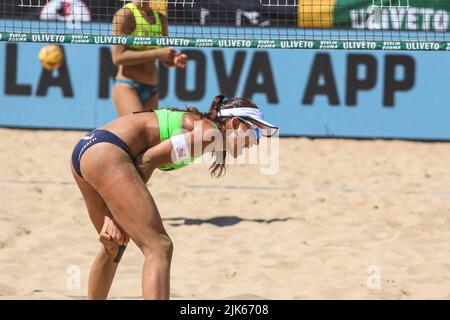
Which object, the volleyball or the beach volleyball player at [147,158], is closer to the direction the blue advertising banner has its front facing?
the beach volleyball player

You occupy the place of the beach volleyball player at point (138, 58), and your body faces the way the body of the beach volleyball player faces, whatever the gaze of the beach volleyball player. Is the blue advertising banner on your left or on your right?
on your left

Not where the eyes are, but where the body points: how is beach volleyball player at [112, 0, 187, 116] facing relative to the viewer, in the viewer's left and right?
facing the viewer and to the right of the viewer

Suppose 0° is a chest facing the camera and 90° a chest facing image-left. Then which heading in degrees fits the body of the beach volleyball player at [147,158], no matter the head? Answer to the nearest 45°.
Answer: approximately 270°

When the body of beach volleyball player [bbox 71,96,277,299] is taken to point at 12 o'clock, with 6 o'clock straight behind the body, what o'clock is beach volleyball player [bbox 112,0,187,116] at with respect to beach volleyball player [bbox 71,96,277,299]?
beach volleyball player [bbox 112,0,187,116] is roughly at 9 o'clock from beach volleyball player [bbox 71,96,277,299].

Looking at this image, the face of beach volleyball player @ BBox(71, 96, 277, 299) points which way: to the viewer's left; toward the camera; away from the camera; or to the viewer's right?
to the viewer's right

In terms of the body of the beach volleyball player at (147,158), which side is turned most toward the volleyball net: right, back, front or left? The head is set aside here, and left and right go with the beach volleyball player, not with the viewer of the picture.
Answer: left

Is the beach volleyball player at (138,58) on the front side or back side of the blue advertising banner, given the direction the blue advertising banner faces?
on the front side

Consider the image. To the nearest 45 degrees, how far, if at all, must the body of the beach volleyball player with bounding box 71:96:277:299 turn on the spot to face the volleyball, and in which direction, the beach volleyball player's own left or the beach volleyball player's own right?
approximately 90° to the beach volleyball player's own left

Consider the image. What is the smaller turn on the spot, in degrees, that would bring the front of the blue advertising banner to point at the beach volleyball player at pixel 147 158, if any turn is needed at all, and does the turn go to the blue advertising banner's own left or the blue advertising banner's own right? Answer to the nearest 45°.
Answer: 0° — it already faces them

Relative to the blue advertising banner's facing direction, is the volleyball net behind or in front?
in front

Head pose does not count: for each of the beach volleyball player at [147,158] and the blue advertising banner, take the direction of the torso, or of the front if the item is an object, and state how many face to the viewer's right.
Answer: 1
